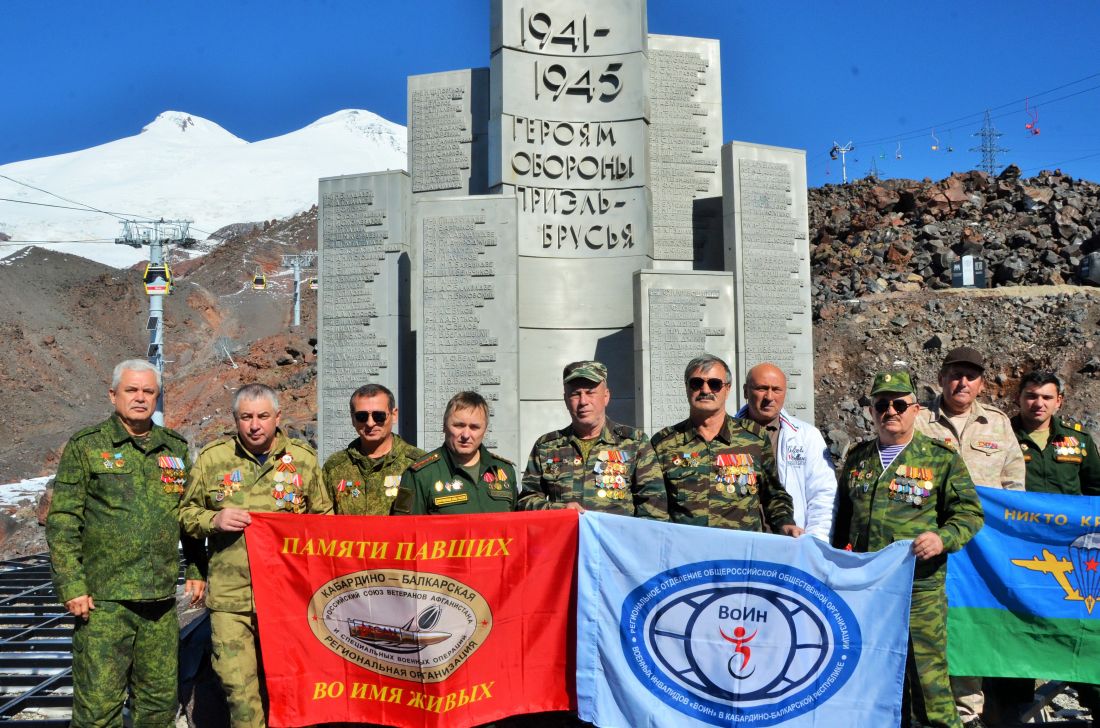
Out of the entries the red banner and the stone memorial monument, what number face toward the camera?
2

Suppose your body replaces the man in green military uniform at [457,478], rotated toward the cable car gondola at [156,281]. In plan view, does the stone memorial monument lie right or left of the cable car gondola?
right

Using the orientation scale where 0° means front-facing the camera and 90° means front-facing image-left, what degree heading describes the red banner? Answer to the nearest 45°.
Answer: approximately 0°

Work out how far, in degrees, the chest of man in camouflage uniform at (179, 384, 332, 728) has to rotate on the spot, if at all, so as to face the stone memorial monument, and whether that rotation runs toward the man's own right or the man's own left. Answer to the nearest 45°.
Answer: approximately 135° to the man's own left

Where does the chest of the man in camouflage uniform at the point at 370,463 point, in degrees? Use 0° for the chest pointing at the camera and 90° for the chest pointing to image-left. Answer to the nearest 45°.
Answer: approximately 0°

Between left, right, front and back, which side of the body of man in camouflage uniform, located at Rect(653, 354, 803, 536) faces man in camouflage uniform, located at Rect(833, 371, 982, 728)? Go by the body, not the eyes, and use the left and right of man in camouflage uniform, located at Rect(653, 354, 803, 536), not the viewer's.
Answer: left

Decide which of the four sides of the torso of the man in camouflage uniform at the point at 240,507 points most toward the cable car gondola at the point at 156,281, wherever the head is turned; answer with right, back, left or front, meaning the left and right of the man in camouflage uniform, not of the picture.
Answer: back

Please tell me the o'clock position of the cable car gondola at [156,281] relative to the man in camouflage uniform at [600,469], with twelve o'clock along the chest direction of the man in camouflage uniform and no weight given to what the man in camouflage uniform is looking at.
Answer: The cable car gondola is roughly at 5 o'clock from the man in camouflage uniform.

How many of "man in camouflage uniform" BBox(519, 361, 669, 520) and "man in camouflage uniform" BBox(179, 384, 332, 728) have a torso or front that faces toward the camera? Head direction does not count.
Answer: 2

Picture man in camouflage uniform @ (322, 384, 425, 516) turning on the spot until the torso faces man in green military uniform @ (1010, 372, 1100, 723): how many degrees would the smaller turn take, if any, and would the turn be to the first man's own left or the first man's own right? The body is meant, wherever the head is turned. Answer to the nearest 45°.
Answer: approximately 90° to the first man's own left

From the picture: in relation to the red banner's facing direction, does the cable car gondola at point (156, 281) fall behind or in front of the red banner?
behind

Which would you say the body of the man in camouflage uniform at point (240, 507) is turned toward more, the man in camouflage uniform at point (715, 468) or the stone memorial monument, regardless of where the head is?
the man in camouflage uniform
